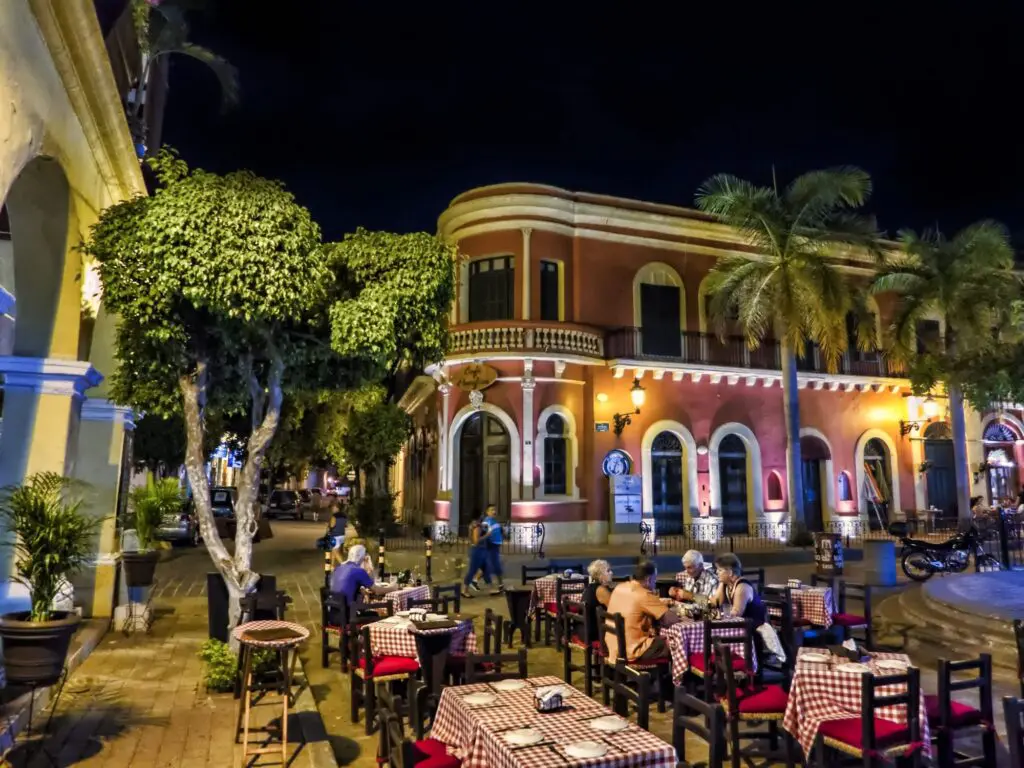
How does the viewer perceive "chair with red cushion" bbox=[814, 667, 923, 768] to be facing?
facing away from the viewer and to the left of the viewer

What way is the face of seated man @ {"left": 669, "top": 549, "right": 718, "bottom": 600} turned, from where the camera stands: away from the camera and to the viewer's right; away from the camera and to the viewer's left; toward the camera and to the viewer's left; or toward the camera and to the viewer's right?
toward the camera and to the viewer's left

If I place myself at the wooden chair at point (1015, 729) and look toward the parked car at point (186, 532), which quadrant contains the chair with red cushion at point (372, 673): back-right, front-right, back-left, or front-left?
front-left

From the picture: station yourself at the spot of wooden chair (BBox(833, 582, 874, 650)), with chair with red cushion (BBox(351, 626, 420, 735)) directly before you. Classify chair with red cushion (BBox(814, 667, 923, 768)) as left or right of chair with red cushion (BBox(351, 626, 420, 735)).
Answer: left

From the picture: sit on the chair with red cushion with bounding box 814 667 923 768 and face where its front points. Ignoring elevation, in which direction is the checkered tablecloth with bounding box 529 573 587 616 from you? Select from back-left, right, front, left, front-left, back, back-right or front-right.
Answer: front

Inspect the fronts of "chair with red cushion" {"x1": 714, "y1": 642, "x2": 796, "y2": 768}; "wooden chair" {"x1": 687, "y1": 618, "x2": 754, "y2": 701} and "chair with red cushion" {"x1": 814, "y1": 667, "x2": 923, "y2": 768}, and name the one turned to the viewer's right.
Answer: "chair with red cushion" {"x1": 714, "y1": 642, "x2": 796, "y2": 768}

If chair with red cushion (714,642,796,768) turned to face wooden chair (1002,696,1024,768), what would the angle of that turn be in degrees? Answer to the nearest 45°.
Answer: approximately 45° to its right

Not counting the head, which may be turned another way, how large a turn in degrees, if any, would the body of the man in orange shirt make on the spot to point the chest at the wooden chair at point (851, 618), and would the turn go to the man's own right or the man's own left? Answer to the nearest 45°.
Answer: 0° — they already face it

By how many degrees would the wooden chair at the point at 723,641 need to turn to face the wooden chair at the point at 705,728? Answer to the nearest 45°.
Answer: approximately 135° to its left

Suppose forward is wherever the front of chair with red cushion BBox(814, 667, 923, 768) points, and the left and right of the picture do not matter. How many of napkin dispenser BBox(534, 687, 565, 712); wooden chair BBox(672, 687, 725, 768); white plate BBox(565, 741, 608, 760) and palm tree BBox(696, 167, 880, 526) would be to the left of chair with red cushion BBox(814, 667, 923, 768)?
3

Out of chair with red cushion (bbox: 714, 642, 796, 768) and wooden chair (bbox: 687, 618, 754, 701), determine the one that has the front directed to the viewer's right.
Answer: the chair with red cushion

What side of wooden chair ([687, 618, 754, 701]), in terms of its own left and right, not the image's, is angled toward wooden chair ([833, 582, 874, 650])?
right

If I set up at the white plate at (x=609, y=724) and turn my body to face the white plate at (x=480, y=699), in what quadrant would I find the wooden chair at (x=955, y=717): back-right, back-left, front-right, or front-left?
back-right

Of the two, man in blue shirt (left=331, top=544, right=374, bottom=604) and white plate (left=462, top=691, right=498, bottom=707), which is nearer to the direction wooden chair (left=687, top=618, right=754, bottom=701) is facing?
the man in blue shirt

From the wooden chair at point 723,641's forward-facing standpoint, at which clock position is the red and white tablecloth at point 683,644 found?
The red and white tablecloth is roughly at 12 o'clock from the wooden chair.

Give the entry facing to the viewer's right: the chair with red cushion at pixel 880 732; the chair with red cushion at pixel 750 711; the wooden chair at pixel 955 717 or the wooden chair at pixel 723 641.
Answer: the chair with red cushion at pixel 750 711

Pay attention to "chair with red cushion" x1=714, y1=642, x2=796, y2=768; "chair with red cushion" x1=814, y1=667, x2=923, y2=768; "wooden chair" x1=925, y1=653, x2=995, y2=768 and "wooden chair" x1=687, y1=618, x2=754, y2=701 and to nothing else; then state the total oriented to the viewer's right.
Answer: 1

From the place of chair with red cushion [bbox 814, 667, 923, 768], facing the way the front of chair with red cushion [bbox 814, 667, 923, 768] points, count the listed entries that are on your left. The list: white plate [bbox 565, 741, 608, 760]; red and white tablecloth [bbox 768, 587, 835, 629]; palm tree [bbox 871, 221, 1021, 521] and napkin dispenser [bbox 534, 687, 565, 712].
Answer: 2
